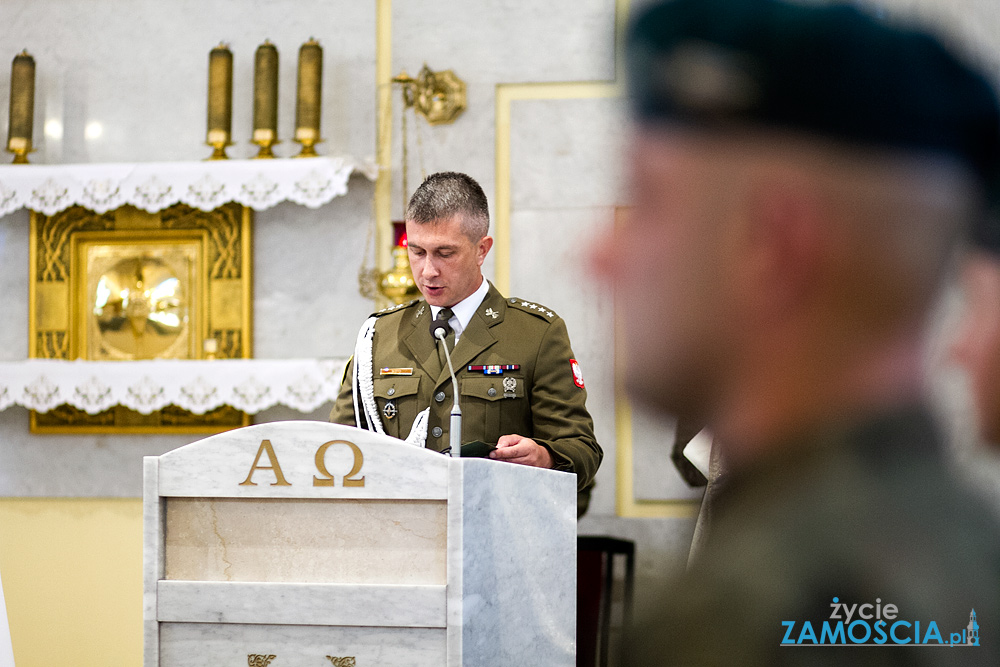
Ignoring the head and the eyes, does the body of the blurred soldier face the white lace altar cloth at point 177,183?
no

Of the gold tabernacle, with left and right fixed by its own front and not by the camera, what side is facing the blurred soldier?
front

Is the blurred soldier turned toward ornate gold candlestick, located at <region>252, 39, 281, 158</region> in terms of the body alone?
no

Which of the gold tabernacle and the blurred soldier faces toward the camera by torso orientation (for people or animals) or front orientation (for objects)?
the gold tabernacle

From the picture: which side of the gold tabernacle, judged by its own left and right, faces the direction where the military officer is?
front

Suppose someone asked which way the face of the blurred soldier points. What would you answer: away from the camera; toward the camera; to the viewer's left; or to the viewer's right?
to the viewer's left

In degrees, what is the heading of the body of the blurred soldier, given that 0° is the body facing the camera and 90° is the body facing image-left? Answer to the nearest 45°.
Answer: approximately 90°

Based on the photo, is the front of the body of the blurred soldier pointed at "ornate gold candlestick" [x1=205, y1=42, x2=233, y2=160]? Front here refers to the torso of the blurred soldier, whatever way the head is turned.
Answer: no

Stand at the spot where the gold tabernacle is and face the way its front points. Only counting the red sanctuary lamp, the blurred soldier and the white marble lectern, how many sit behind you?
0

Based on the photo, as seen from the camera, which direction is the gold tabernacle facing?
toward the camera

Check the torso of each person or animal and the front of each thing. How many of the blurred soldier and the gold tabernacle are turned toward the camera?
1
